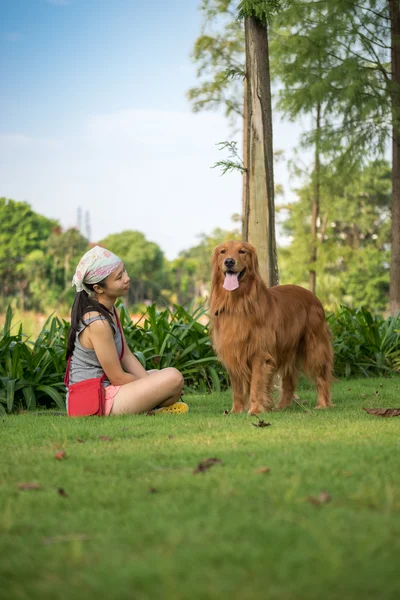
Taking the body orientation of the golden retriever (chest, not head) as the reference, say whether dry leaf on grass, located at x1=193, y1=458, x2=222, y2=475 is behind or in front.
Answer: in front

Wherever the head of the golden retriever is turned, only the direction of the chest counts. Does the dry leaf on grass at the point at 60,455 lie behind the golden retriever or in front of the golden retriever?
in front

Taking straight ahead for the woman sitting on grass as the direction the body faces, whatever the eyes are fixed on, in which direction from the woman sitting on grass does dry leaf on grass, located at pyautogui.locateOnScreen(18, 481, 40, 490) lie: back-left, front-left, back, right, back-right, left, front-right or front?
right

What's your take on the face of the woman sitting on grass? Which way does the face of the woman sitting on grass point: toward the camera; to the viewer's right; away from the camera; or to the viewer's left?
to the viewer's right

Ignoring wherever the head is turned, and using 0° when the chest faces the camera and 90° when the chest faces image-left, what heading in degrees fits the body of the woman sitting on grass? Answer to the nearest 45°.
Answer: approximately 270°

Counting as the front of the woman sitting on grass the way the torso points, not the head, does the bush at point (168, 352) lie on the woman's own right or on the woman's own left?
on the woman's own left

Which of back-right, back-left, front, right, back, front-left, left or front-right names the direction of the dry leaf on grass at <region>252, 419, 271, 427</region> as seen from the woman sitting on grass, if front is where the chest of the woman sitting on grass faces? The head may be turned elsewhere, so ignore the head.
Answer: front-right

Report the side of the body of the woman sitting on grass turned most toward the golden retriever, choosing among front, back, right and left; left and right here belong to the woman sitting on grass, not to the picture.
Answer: front

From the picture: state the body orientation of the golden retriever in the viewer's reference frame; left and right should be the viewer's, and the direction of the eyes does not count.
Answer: facing the viewer and to the left of the viewer

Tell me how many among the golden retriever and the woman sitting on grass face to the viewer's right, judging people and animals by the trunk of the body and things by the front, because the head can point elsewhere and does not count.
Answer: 1

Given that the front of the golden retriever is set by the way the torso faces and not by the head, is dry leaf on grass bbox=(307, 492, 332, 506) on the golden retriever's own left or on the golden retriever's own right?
on the golden retriever's own left

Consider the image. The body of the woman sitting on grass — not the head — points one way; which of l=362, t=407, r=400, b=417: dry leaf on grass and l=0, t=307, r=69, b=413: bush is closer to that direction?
the dry leaf on grass
